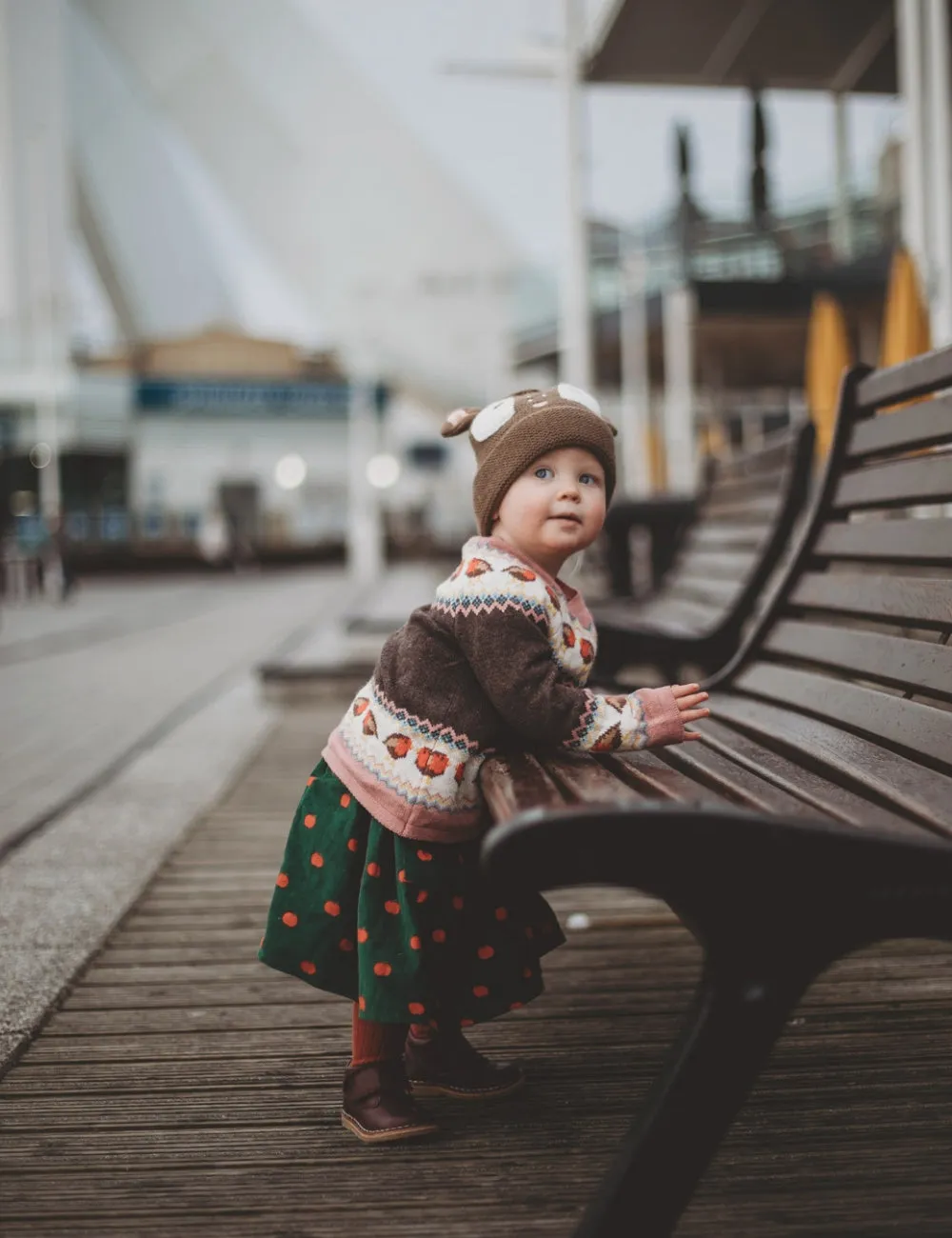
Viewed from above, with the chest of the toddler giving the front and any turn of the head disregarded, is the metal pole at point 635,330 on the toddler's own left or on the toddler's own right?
on the toddler's own left

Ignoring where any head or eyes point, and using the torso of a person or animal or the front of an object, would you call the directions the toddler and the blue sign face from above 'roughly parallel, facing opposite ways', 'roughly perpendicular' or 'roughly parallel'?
roughly perpendicular

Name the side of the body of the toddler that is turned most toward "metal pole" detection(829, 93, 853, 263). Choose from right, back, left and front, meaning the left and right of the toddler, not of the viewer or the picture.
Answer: left

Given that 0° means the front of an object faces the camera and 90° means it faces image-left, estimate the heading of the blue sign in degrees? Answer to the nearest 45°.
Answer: approximately 0°

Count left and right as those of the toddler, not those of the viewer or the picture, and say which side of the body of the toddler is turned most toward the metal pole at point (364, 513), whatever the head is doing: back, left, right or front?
left

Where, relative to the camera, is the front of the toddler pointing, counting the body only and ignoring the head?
to the viewer's right

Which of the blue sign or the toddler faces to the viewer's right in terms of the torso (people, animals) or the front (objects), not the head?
the toddler

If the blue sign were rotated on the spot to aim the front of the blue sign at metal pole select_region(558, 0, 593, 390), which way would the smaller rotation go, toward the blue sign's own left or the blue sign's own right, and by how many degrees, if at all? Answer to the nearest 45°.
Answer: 0° — it already faces it

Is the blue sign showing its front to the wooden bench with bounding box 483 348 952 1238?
yes

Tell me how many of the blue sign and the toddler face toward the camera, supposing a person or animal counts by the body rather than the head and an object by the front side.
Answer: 1
